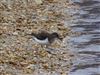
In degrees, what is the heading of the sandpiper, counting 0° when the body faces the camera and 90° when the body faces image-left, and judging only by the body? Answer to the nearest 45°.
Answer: approximately 270°
